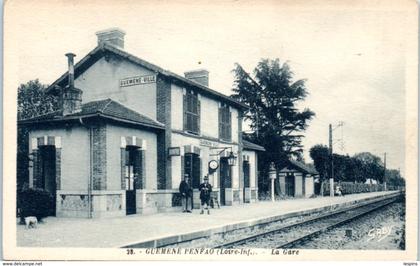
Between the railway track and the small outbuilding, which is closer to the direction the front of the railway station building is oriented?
the railway track

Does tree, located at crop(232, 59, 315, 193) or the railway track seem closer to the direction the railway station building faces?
the railway track

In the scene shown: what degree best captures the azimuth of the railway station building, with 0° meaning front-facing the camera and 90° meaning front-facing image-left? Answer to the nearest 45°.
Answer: approximately 315°
